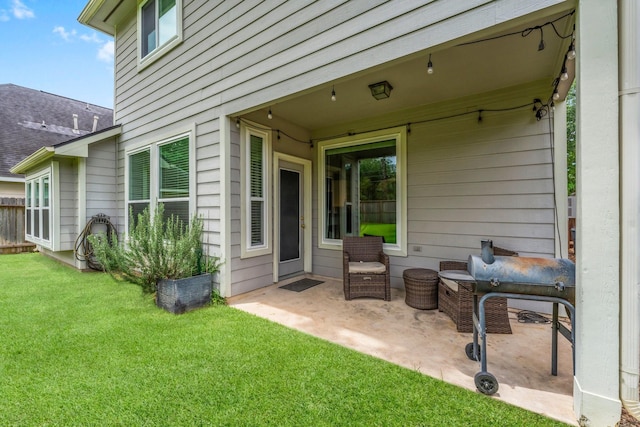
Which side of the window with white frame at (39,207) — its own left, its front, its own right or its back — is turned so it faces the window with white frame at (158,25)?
left

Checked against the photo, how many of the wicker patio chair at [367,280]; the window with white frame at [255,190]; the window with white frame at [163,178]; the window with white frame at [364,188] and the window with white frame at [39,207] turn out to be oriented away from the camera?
0

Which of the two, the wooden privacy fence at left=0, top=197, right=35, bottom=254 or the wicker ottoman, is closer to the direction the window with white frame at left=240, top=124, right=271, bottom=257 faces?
the wicker ottoman

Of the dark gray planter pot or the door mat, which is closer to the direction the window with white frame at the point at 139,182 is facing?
the dark gray planter pot

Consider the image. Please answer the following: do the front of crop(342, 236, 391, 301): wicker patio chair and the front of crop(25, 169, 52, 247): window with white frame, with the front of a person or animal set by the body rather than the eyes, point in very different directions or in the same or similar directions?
same or similar directions

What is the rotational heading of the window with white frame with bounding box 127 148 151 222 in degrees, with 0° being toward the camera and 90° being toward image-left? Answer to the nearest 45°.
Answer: approximately 45°

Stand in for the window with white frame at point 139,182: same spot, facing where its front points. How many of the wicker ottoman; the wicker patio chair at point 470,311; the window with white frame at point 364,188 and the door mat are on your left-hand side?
4

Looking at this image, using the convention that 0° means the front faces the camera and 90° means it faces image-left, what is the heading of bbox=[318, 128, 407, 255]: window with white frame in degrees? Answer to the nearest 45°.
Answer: approximately 45°

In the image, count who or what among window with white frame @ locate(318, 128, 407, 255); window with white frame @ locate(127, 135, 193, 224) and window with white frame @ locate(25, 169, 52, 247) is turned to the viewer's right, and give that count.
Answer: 0

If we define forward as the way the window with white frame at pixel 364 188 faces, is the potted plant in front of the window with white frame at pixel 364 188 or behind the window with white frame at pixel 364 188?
in front

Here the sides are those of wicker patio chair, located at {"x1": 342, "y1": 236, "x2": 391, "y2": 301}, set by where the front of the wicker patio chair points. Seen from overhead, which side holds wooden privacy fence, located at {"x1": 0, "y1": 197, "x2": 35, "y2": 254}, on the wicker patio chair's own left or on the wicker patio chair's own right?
on the wicker patio chair's own right

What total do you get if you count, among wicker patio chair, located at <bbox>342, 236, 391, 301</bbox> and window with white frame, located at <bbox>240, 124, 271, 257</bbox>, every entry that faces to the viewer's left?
0

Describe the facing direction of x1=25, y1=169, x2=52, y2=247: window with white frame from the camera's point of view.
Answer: facing the viewer and to the left of the viewer

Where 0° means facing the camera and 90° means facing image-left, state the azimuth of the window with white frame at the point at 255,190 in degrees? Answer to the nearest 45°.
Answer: approximately 315°

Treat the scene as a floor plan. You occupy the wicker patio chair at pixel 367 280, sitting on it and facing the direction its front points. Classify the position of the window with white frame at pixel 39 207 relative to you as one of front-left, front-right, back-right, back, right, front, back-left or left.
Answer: right

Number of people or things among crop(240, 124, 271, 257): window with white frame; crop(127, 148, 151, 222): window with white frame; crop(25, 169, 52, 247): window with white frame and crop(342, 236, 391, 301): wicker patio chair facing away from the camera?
0

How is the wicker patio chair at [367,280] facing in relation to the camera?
toward the camera
